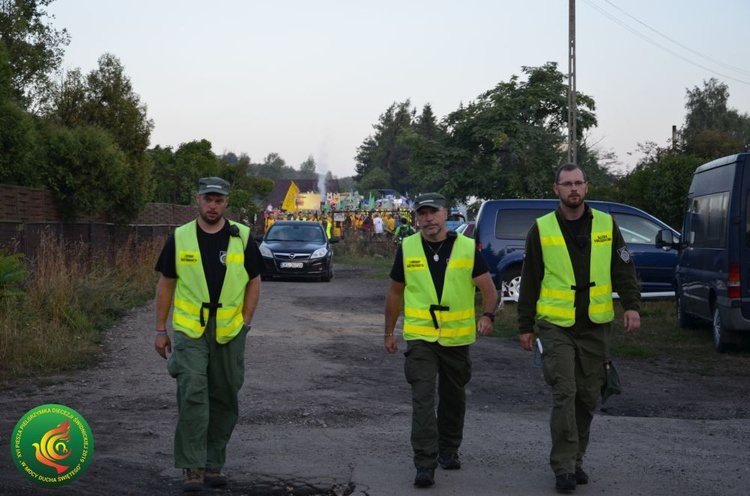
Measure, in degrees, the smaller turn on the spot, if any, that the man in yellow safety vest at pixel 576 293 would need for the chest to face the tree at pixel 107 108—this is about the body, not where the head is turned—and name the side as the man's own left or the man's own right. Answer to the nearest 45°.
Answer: approximately 135° to the man's own right

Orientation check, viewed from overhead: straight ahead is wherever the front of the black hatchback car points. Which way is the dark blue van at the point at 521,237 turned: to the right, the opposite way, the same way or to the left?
to the left

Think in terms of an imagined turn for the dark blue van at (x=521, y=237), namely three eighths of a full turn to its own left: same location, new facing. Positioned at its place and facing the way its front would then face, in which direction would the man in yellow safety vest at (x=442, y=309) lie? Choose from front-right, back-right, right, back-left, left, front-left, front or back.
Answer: back-left

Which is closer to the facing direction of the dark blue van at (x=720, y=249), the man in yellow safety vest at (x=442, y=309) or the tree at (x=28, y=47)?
the tree

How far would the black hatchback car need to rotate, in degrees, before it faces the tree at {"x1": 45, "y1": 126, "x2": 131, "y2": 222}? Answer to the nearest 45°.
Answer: approximately 45° to its right

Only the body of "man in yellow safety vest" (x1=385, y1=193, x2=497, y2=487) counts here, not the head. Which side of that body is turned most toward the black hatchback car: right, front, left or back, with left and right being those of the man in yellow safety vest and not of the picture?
back

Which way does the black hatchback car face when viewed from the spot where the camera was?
facing the viewer

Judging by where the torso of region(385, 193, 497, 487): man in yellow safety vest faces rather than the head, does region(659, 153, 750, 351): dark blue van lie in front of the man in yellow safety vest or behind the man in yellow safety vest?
behind

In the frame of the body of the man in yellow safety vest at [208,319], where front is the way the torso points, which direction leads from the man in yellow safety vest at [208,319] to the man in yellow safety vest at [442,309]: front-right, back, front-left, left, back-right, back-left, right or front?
left

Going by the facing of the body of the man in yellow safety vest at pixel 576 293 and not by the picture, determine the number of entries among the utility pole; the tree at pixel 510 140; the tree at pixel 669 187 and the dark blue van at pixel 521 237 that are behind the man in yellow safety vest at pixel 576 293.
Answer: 4

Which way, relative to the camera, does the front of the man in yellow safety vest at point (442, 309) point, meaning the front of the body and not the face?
toward the camera

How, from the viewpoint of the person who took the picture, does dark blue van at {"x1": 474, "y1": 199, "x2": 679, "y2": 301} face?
facing to the right of the viewer

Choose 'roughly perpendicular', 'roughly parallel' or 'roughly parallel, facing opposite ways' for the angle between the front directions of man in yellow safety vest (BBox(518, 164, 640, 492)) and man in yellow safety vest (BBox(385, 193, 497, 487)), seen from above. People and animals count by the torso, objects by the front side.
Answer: roughly parallel

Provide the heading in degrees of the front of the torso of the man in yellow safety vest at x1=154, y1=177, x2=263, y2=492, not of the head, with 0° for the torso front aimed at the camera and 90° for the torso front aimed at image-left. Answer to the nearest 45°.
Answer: approximately 0°

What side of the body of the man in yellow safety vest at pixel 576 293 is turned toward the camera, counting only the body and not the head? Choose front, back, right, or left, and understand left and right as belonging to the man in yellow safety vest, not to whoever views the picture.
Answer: front
